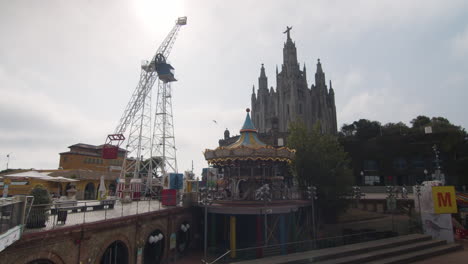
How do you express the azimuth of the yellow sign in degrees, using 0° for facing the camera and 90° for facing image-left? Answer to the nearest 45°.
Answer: approximately 0°

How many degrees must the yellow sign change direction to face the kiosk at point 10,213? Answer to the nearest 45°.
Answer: approximately 45° to its right

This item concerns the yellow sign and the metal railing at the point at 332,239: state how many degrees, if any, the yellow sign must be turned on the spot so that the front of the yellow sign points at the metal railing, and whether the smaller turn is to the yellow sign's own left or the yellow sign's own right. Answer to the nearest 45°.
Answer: approximately 45° to the yellow sign's own right

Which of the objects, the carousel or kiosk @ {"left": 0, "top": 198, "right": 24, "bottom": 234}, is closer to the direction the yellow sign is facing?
the kiosk

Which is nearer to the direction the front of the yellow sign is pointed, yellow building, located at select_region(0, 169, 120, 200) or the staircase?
the staircase

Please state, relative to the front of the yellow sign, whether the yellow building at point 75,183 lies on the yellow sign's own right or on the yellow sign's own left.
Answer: on the yellow sign's own right
